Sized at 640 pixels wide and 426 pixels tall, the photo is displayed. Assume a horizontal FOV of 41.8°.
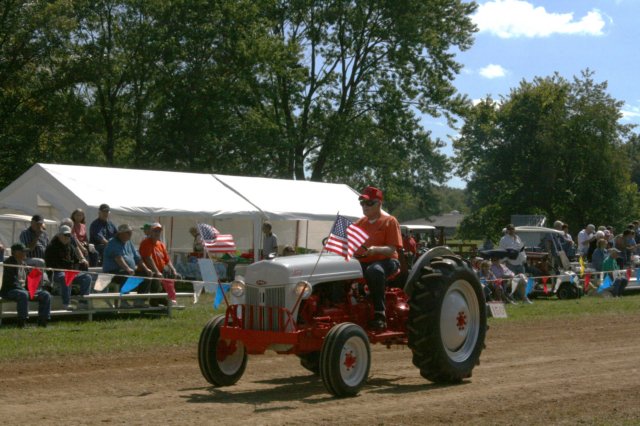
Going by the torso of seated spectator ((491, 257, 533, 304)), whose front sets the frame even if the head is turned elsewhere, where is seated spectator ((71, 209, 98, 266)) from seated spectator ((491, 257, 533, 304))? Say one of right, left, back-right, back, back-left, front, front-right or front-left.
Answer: right

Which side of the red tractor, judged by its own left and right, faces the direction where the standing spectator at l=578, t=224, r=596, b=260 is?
back

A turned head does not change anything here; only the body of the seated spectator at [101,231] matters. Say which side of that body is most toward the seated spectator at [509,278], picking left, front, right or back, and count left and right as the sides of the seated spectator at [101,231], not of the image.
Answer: left

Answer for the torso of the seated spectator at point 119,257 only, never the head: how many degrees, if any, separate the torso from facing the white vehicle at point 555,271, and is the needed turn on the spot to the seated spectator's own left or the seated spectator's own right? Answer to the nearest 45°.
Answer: approximately 90° to the seated spectator's own left

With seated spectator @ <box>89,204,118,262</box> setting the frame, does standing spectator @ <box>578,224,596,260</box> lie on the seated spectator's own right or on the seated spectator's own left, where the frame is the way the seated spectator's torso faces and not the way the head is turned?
on the seated spectator's own left

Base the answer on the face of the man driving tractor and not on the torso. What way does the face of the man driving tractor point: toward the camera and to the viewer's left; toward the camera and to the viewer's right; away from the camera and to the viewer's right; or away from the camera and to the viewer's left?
toward the camera and to the viewer's left

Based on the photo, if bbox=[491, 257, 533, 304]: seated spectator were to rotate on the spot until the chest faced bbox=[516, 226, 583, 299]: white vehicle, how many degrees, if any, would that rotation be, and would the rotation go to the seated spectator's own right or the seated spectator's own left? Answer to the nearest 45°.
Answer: approximately 135° to the seated spectator's own left

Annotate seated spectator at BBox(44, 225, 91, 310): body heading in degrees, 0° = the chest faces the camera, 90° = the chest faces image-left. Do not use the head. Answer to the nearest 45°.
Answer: approximately 315°
